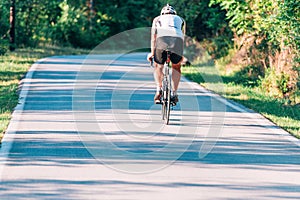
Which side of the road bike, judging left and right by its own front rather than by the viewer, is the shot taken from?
back

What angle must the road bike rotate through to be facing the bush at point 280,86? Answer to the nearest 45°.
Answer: approximately 45° to its right

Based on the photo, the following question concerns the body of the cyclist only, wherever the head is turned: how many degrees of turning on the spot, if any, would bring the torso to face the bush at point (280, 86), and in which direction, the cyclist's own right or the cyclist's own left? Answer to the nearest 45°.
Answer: approximately 45° to the cyclist's own right

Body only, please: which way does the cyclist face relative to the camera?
away from the camera
